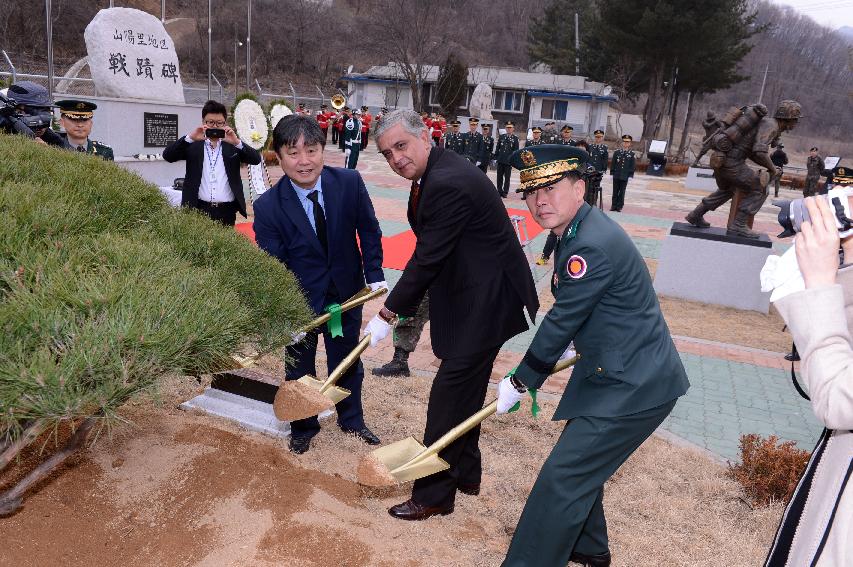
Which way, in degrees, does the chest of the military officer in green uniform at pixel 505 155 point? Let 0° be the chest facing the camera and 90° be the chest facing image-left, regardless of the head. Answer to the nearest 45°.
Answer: approximately 0°

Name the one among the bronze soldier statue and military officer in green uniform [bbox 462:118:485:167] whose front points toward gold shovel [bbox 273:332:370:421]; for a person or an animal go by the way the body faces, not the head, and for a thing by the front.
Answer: the military officer in green uniform

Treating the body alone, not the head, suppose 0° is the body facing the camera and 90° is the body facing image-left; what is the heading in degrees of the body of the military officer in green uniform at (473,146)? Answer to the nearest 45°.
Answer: approximately 0°

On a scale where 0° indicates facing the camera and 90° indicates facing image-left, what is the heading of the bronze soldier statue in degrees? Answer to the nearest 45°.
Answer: approximately 270°

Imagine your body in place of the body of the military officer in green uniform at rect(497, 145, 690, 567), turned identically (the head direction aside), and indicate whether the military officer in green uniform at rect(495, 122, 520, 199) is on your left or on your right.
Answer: on your right

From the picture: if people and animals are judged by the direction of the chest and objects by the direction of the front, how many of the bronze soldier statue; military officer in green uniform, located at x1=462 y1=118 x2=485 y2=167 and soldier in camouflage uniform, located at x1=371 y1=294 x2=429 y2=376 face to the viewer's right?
1

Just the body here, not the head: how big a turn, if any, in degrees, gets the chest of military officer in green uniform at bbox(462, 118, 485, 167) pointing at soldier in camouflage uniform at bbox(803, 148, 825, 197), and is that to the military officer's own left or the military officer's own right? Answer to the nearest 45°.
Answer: approximately 90° to the military officer's own left

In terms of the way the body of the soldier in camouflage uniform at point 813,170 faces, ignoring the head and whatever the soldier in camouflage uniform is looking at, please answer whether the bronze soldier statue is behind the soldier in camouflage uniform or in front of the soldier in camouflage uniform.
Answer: in front

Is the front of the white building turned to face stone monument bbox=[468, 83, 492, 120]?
yes

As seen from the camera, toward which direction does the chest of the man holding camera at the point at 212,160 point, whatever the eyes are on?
toward the camera

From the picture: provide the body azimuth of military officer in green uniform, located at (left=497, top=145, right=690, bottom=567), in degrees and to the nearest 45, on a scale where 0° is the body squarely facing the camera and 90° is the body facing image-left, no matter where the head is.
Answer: approximately 90°
